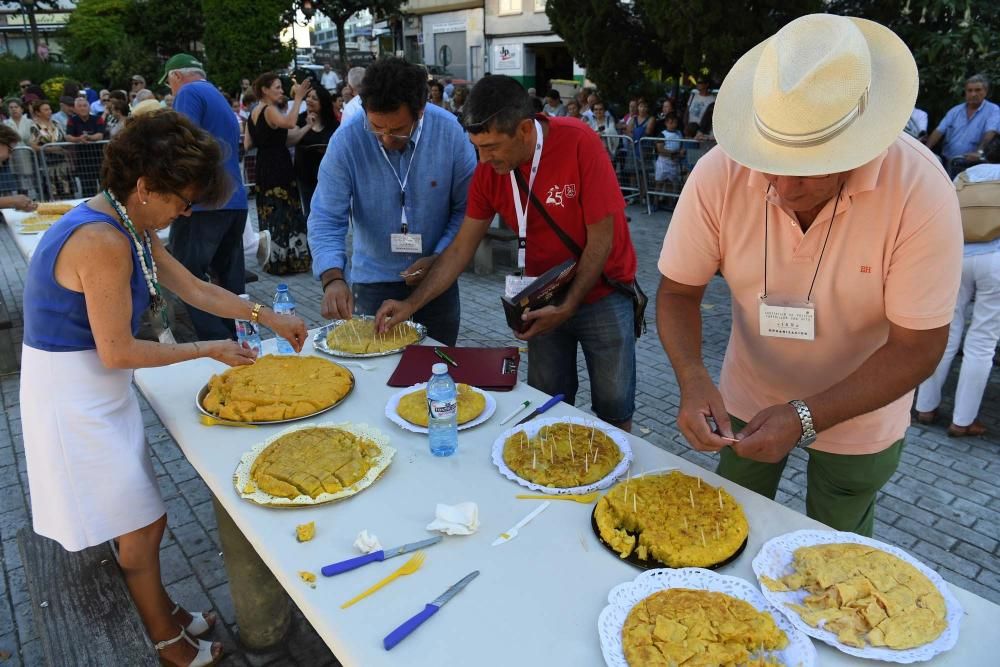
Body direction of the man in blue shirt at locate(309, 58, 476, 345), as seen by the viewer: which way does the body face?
toward the camera

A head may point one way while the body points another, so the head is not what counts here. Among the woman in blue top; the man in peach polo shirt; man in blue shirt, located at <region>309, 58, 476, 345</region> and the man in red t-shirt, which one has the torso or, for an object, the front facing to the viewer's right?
the woman in blue top

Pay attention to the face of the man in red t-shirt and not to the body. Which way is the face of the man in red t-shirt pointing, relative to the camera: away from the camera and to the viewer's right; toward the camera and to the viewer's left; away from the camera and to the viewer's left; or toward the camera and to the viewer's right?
toward the camera and to the viewer's left

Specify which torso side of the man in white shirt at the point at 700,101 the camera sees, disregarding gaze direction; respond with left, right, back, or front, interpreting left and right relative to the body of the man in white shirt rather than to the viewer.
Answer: front

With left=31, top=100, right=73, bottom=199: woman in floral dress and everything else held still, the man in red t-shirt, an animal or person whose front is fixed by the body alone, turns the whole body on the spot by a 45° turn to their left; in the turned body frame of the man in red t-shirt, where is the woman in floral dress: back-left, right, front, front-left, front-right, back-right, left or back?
back-right

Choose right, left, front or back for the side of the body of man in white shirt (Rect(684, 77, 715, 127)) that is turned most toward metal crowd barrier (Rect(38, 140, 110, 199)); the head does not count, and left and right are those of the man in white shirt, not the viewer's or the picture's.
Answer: right

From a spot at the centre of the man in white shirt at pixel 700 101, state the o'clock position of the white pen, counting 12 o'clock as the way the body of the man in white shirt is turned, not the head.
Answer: The white pen is roughly at 12 o'clock from the man in white shirt.

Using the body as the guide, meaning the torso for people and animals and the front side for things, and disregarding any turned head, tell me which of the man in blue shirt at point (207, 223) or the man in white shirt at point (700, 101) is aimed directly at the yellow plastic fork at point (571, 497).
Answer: the man in white shirt

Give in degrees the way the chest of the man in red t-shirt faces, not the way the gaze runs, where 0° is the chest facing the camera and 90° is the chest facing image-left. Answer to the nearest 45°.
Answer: approximately 45°

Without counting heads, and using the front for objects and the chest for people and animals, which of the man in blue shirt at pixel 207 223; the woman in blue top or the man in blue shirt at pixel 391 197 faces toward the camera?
the man in blue shirt at pixel 391 197

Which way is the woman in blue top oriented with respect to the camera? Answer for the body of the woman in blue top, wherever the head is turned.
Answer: to the viewer's right

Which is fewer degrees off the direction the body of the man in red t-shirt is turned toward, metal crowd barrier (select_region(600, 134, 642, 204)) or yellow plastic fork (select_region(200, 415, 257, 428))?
the yellow plastic fork

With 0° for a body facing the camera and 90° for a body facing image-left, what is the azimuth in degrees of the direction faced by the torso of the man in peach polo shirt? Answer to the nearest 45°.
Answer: approximately 45°

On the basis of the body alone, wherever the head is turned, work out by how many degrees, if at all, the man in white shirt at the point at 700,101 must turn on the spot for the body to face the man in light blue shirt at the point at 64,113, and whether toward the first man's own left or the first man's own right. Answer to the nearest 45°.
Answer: approximately 90° to the first man's own right
